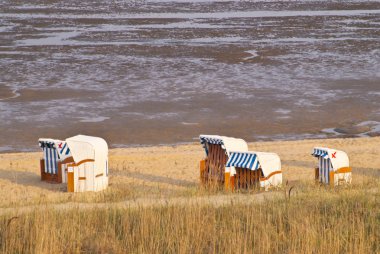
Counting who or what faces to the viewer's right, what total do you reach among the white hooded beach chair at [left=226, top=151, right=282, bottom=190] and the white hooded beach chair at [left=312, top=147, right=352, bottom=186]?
0

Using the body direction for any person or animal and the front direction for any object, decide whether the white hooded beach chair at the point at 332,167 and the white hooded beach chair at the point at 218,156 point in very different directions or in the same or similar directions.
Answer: same or similar directions

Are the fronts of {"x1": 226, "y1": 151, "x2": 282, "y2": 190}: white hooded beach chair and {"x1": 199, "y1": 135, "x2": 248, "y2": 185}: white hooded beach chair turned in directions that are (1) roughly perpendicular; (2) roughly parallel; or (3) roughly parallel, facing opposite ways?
roughly parallel

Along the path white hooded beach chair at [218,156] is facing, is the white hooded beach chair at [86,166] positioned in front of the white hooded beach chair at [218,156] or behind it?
in front

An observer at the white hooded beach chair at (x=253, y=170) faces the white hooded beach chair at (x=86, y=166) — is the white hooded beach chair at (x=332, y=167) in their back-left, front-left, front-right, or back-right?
back-right

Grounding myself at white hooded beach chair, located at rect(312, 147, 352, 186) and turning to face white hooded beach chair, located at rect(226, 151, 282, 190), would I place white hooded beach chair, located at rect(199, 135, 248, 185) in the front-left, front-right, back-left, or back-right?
front-right
